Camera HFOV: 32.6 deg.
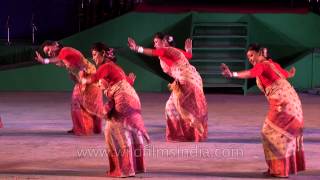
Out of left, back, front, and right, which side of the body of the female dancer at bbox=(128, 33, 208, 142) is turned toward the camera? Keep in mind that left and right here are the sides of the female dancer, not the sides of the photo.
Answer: left

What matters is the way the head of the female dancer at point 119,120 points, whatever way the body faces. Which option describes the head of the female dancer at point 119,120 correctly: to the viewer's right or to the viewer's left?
to the viewer's left

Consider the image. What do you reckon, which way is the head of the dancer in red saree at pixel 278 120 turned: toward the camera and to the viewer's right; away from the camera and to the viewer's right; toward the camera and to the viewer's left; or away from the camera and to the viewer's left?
toward the camera and to the viewer's left

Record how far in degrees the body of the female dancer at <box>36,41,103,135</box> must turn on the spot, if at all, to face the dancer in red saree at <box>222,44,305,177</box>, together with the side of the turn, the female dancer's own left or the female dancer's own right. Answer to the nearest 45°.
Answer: approximately 135° to the female dancer's own left

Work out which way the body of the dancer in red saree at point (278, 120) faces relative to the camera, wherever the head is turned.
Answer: to the viewer's left

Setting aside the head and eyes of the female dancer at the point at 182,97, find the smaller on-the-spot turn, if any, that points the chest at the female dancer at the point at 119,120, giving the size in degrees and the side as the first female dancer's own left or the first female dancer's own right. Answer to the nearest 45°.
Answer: approximately 90° to the first female dancer's own left

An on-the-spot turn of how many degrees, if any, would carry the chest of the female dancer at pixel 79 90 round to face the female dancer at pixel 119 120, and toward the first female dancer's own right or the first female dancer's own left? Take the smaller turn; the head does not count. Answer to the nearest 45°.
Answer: approximately 90° to the first female dancer's own left

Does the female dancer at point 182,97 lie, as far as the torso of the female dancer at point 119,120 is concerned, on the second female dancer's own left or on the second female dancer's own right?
on the second female dancer's own right

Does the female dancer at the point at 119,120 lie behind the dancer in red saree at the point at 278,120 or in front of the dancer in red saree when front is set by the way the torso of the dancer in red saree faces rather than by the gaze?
in front

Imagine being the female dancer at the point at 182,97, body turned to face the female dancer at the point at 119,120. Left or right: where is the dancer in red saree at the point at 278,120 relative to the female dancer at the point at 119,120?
left

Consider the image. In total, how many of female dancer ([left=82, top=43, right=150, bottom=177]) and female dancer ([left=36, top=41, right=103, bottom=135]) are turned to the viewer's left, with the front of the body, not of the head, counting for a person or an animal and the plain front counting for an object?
2

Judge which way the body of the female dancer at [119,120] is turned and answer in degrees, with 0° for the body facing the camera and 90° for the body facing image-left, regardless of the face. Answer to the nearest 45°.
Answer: approximately 90°

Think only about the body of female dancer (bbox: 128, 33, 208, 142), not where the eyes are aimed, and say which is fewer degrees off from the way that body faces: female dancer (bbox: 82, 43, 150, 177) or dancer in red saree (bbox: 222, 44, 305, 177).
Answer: the female dancer

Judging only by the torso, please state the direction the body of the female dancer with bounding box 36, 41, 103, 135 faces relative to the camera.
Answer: to the viewer's left

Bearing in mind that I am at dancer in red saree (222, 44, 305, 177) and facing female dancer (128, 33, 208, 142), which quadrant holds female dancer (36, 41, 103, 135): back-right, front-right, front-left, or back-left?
front-left
